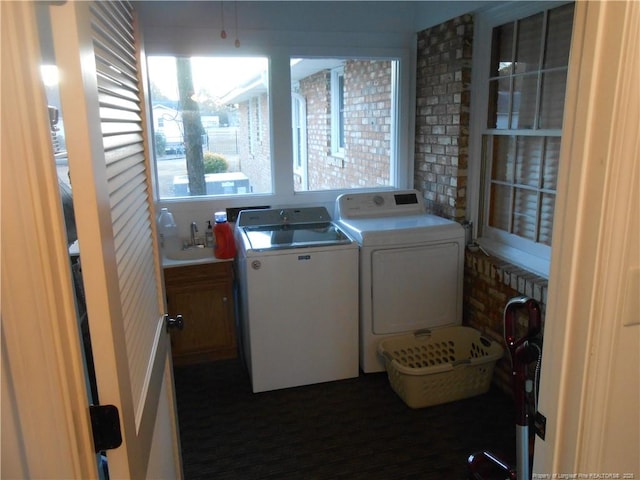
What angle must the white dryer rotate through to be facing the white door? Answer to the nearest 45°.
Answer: approximately 45° to its right

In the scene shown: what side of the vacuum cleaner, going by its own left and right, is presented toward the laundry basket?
right

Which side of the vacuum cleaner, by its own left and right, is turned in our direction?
left

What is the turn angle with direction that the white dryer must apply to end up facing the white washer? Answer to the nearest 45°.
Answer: approximately 90° to its right

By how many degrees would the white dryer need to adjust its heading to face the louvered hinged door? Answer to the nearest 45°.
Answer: approximately 45° to its right

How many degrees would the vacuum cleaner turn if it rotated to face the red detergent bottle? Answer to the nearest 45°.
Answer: approximately 45° to its right

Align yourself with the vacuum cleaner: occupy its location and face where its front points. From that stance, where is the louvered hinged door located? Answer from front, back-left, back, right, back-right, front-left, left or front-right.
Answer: front-left

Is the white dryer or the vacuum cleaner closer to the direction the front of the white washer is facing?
the vacuum cleaner

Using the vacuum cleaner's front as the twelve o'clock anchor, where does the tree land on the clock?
The tree is roughly at 1 o'clock from the vacuum cleaner.

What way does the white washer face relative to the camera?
toward the camera

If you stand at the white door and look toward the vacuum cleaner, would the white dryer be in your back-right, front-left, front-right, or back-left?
front-left

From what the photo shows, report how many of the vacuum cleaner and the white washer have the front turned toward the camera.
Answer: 1
